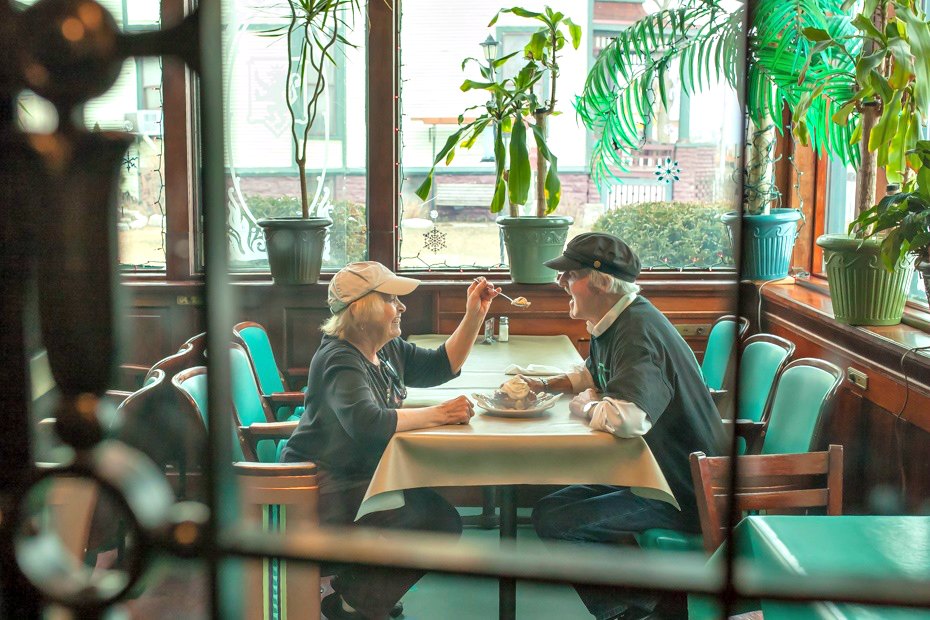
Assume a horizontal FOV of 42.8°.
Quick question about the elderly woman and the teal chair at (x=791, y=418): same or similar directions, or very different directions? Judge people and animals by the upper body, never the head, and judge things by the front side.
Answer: very different directions

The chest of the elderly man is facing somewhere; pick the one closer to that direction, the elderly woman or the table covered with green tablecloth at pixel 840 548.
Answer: the elderly woman

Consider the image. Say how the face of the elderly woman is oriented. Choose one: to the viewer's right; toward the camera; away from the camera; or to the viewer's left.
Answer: to the viewer's right

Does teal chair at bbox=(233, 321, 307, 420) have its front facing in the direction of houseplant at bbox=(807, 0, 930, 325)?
yes

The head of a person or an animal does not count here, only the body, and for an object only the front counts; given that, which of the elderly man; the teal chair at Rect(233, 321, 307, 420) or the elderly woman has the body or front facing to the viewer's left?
the elderly man

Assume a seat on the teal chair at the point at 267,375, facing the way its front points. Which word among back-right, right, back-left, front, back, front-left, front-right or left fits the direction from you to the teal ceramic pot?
front-left

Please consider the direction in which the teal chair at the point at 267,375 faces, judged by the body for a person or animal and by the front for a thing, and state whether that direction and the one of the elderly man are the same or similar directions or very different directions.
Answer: very different directions

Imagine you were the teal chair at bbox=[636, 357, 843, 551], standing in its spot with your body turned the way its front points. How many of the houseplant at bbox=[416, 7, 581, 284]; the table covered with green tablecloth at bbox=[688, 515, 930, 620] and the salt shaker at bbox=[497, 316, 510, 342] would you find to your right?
2

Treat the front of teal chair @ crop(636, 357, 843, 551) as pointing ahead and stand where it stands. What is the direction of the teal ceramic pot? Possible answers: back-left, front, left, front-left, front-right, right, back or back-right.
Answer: back-right

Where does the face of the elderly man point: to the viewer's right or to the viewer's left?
to the viewer's left

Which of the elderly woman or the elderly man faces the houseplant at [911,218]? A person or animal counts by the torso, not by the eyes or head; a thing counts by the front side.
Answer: the elderly woman

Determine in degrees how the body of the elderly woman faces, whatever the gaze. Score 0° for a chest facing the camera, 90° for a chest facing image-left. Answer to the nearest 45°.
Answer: approximately 270°

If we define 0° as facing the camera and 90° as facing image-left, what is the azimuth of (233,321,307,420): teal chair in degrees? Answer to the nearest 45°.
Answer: approximately 315°

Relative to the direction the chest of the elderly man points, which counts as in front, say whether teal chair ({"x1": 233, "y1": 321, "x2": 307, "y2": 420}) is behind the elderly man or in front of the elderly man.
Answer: in front

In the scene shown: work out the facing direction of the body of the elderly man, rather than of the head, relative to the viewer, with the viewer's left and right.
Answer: facing to the left of the viewer

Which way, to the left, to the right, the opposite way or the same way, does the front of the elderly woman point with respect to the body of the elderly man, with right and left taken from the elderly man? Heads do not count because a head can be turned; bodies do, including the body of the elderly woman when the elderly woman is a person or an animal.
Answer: the opposite way
